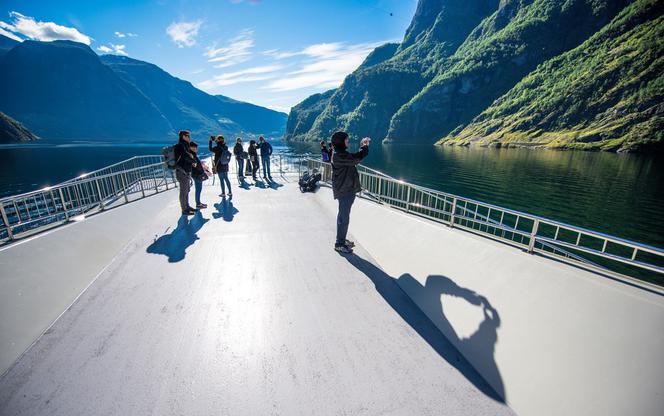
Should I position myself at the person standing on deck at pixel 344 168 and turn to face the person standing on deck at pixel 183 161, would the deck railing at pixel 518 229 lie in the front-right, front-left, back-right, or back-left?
back-right

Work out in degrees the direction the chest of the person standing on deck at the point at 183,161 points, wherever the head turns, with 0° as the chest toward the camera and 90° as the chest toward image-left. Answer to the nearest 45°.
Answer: approximately 270°

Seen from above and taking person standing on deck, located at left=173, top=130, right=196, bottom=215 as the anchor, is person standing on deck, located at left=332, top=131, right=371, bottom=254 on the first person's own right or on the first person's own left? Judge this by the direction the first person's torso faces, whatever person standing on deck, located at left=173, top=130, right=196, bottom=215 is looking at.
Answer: on the first person's own right

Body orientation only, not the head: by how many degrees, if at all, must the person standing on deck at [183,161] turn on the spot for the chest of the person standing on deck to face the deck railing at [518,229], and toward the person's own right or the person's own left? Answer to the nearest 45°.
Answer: approximately 45° to the person's own right

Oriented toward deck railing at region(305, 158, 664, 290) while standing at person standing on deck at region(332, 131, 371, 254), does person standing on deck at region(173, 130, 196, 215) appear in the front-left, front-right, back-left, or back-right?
back-left
